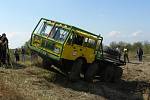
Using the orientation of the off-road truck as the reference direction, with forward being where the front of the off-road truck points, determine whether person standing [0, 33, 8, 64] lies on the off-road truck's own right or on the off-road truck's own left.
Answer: on the off-road truck's own right

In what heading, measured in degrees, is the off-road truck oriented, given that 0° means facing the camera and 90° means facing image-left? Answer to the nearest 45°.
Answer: approximately 45°
